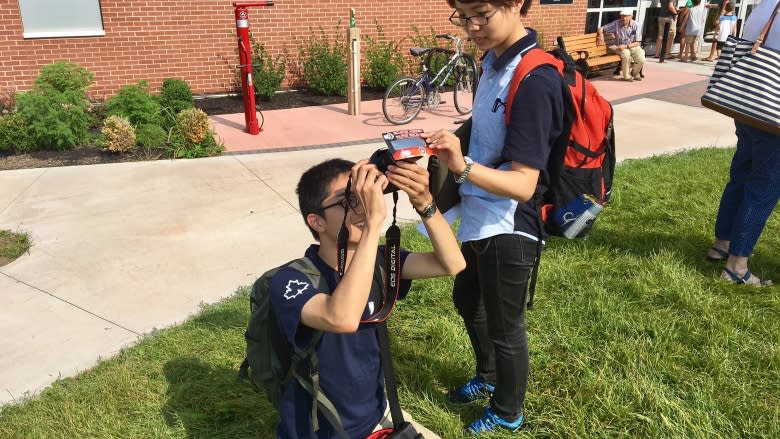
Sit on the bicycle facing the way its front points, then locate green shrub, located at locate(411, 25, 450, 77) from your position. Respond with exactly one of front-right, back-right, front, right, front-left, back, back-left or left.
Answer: front-left

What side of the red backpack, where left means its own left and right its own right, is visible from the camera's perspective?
right

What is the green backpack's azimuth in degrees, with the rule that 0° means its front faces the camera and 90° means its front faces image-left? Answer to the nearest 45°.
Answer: approximately 90°

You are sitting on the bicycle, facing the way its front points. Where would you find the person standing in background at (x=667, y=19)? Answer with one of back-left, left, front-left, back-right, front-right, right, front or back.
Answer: front

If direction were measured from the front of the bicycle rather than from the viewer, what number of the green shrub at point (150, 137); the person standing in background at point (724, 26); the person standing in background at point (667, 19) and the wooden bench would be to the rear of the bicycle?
1

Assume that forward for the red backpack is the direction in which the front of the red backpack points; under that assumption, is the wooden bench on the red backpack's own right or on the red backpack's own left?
on the red backpack's own left

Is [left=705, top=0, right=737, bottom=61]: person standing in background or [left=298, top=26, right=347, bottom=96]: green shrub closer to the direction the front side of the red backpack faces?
the person standing in background

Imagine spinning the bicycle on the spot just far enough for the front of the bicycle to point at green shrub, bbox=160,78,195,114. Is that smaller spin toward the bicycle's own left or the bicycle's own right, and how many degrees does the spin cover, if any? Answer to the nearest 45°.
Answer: approximately 135° to the bicycle's own left

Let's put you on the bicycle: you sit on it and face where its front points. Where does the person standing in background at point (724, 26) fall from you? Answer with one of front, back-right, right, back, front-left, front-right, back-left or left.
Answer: front

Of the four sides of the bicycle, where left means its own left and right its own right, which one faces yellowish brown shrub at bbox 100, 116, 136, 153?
back

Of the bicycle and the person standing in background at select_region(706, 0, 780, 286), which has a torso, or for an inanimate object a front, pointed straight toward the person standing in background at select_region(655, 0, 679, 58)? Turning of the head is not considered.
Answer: the bicycle

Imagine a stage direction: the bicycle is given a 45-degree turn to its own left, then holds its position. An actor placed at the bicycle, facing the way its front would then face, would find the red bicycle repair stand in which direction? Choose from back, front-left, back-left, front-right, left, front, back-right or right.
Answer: back-left

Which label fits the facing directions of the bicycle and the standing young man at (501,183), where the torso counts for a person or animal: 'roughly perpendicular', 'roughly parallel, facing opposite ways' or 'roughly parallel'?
roughly parallel, facing opposite ways
